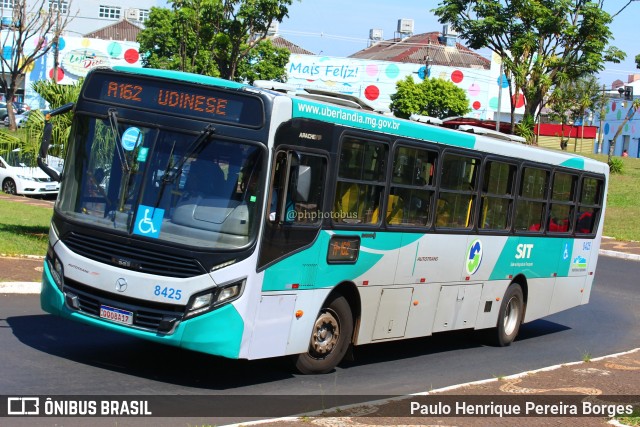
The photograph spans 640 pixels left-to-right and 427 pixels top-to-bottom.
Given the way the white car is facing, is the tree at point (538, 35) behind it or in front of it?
in front

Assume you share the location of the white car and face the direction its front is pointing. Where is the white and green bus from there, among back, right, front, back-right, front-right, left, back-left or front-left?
front-right

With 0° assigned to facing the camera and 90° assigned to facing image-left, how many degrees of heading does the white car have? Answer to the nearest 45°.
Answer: approximately 315°

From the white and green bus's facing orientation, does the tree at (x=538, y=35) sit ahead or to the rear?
to the rear

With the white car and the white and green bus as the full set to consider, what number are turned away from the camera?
0

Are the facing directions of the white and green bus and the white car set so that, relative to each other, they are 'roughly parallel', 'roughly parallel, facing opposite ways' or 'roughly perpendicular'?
roughly perpendicular
